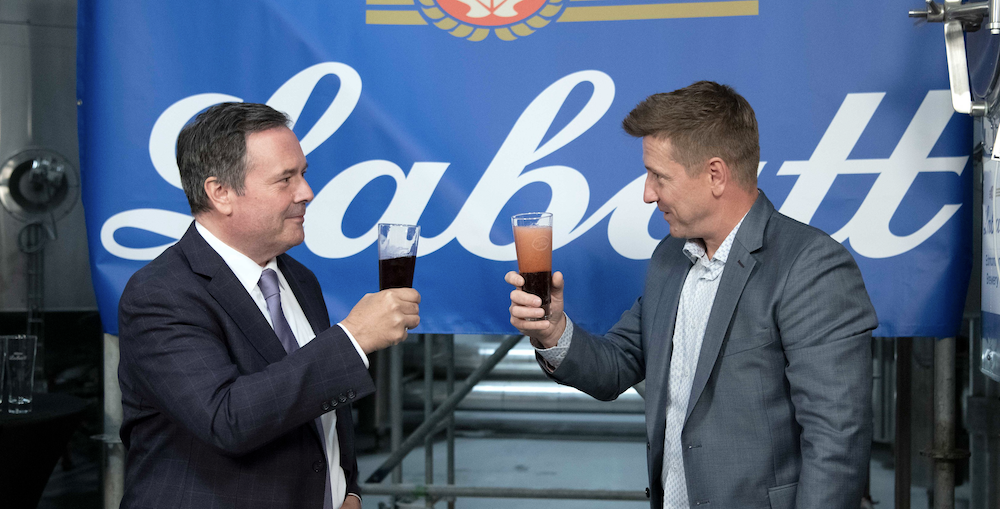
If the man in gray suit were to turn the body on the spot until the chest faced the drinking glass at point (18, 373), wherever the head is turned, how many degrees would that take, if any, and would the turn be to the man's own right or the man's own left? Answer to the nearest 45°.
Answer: approximately 45° to the man's own right

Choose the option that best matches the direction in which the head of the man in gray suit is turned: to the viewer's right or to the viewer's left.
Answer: to the viewer's left

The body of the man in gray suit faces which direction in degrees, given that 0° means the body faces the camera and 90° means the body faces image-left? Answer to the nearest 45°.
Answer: approximately 45°

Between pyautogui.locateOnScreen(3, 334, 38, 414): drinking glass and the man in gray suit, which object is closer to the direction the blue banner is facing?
the man in gray suit

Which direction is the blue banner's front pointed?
toward the camera

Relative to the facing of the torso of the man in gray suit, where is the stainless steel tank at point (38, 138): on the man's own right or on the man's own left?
on the man's own right

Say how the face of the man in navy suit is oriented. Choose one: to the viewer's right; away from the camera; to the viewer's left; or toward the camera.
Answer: to the viewer's right

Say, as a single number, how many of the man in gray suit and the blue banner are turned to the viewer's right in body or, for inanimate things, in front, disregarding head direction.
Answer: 0

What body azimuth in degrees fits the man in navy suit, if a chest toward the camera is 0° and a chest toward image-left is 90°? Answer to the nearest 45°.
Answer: approximately 315°

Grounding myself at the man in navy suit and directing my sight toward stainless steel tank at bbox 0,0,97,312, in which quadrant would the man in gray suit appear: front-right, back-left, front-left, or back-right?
back-right

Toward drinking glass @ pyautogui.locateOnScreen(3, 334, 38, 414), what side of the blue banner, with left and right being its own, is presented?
right

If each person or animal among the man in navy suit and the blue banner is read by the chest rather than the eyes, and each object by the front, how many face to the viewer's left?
0

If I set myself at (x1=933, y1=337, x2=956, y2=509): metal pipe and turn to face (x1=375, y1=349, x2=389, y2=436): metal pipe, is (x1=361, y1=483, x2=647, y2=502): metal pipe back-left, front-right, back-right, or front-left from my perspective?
front-left

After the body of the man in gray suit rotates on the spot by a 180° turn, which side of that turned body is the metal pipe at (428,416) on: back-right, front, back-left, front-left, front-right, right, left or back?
left
